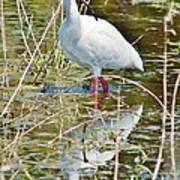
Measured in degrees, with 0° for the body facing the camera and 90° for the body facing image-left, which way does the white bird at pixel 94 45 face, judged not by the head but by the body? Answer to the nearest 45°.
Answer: approximately 90°
